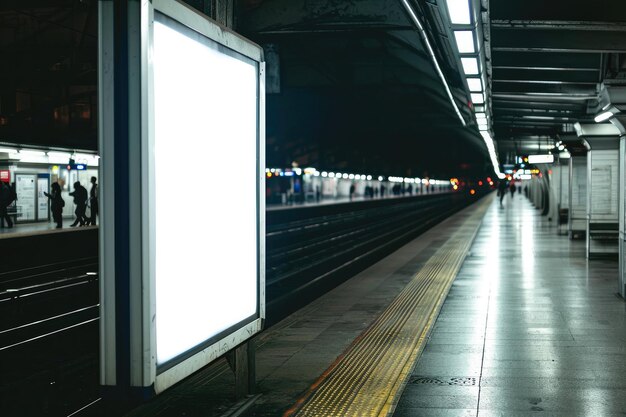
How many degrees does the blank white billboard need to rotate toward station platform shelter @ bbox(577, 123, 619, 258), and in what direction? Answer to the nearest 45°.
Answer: approximately 90° to its left

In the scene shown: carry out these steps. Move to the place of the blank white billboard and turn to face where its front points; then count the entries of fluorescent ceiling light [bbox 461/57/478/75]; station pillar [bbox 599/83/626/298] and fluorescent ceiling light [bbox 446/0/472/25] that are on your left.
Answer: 3

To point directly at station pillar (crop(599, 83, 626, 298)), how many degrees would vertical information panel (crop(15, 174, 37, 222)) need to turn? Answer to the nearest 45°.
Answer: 0° — it already faces it

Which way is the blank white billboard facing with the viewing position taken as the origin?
facing the viewer and to the right of the viewer

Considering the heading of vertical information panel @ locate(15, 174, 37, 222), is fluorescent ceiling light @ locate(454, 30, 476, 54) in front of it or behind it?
in front

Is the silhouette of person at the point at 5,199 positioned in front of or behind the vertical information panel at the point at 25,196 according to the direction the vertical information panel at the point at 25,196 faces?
in front

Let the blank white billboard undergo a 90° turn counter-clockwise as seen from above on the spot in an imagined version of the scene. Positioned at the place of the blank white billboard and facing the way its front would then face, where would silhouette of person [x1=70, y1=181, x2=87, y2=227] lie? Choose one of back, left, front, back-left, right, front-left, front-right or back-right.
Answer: front-left

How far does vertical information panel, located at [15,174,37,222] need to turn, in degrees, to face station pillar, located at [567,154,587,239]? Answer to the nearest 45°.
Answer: approximately 45° to its left

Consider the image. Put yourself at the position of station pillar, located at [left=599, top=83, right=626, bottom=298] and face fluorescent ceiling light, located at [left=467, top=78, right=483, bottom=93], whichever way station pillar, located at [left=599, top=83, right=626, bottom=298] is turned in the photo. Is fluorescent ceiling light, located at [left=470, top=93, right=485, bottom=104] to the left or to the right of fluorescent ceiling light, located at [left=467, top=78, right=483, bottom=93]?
right
